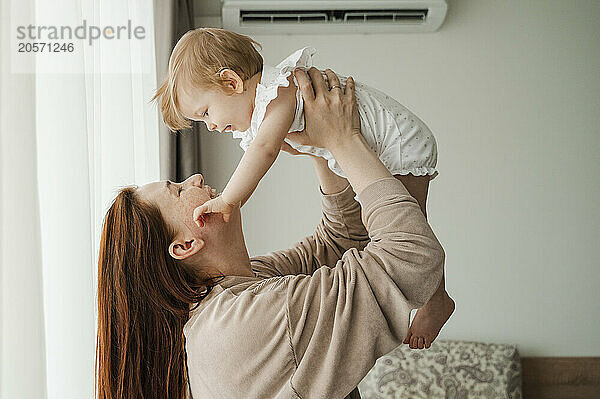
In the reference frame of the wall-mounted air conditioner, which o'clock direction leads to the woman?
The woman is roughly at 12 o'clock from the wall-mounted air conditioner.

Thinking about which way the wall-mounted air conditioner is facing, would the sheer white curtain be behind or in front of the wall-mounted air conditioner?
in front

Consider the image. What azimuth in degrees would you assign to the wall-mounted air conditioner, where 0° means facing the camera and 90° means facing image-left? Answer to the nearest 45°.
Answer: approximately 0°

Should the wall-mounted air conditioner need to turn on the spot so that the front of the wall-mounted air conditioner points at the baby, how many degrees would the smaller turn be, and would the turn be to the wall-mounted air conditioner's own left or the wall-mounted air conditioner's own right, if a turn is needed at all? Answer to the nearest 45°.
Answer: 0° — it already faces them

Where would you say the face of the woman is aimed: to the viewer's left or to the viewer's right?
to the viewer's right
